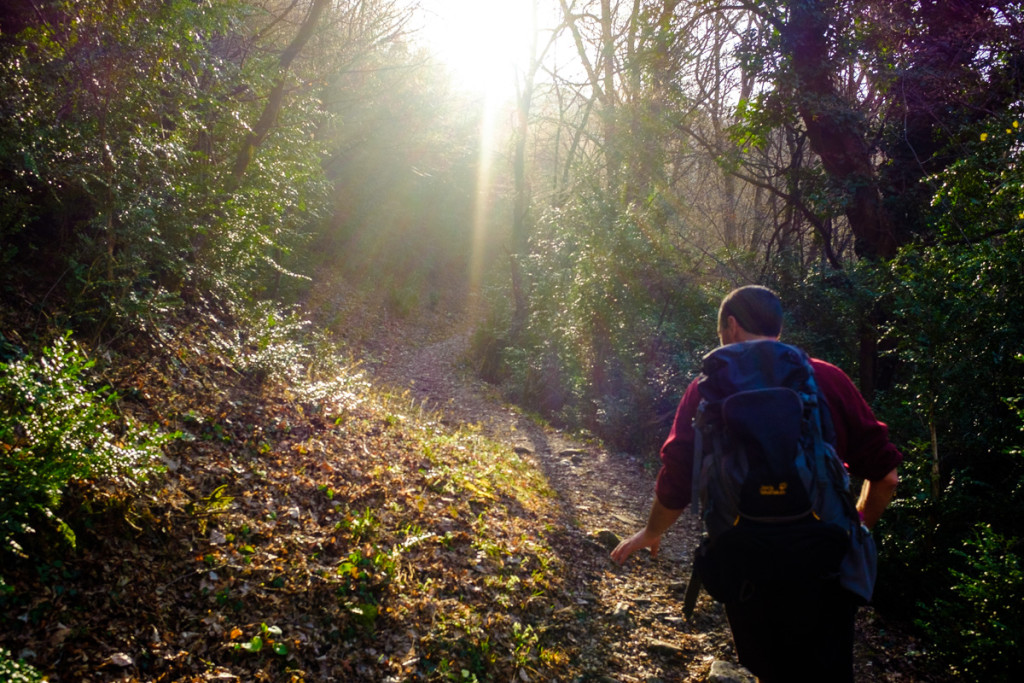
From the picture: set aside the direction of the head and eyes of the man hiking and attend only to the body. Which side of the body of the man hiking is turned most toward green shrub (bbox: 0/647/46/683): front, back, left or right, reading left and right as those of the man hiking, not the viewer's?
left

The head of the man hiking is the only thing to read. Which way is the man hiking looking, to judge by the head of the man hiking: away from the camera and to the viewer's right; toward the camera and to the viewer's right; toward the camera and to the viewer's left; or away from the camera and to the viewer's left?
away from the camera and to the viewer's left

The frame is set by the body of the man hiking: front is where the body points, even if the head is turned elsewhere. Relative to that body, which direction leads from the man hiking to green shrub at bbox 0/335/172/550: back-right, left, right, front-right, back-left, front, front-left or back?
left

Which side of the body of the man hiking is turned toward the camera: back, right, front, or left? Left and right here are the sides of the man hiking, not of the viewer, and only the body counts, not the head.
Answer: back

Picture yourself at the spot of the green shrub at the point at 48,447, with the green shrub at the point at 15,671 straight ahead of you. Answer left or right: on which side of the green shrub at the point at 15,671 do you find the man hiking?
left
